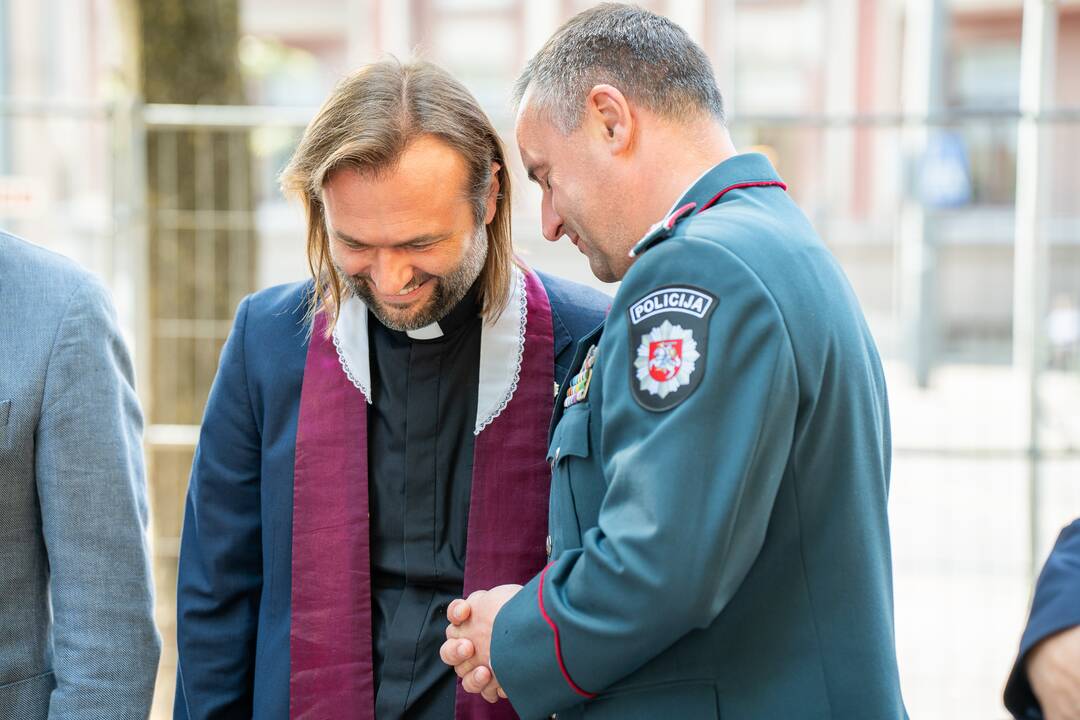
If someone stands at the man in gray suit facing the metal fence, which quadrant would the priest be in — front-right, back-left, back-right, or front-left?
front-right

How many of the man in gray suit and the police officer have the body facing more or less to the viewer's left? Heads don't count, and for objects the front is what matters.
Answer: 1

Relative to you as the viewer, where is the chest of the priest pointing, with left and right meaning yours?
facing the viewer

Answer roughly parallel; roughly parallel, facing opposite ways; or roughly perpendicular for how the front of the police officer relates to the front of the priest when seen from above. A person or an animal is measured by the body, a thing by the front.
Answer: roughly perpendicular

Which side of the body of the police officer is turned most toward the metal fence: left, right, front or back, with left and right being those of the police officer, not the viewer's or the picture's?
right

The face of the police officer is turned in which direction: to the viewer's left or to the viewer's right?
to the viewer's left

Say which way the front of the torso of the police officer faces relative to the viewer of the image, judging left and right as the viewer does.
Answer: facing to the left of the viewer
